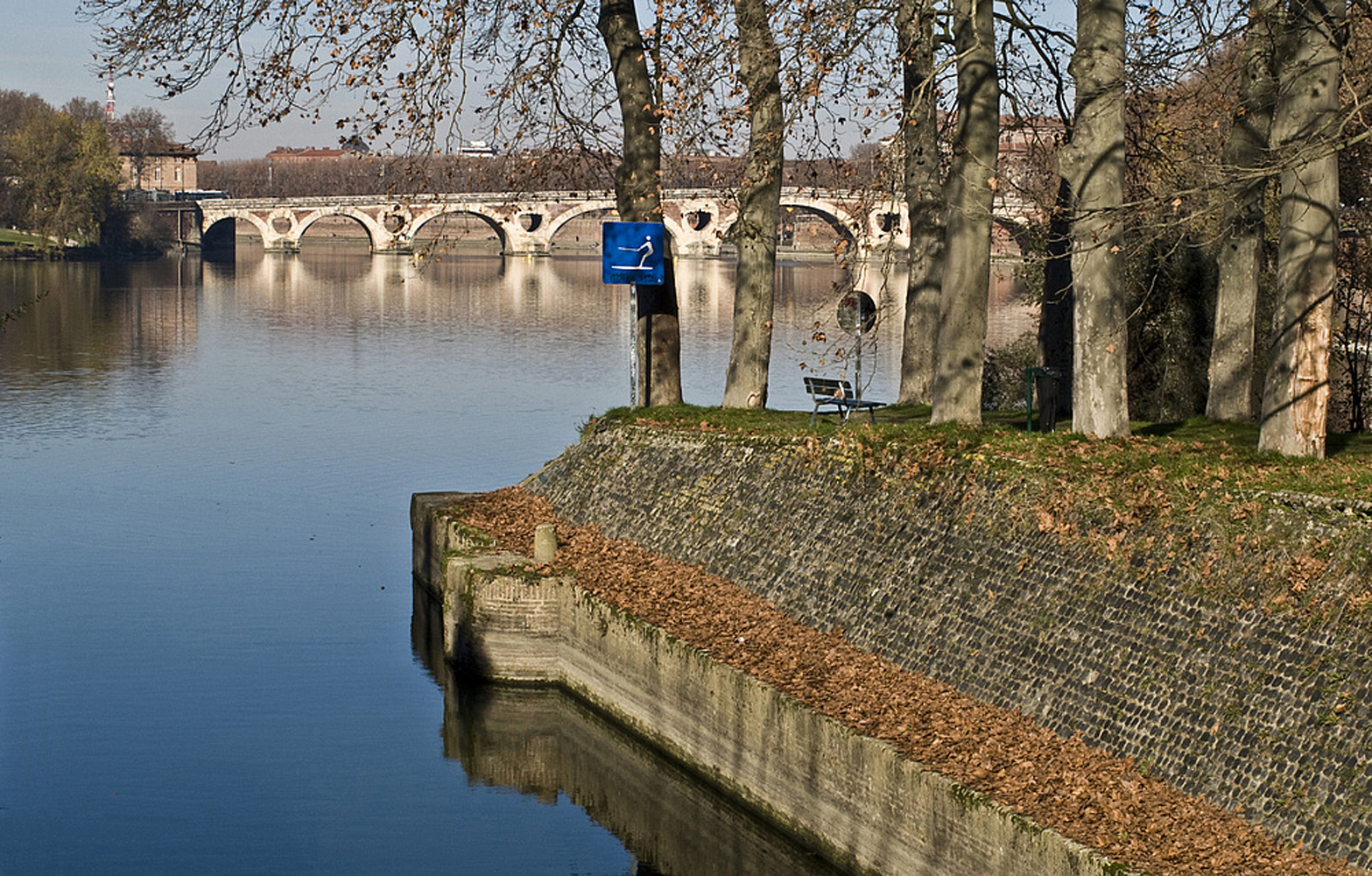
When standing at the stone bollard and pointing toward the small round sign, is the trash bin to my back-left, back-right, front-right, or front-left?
front-right

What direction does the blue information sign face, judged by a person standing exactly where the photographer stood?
facing the viewer

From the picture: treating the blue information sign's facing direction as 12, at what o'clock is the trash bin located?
The trash bin is roughly at 10 o'clock from the blue information sign.

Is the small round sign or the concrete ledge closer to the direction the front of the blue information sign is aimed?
the concrete ledge

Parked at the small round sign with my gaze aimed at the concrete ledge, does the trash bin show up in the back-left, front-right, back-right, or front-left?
front-left

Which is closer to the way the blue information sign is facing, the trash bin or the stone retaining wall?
the stone retaining wall

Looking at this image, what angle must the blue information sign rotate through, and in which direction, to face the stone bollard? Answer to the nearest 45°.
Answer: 0° — it already faces it

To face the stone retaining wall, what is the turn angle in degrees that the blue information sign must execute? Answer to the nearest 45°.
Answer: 0° — it already faces it

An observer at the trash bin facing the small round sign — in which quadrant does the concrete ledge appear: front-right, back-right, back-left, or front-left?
back-left

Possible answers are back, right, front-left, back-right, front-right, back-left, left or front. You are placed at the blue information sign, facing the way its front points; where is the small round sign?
left

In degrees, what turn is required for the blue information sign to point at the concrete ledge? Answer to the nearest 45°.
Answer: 0° — it already faces it
